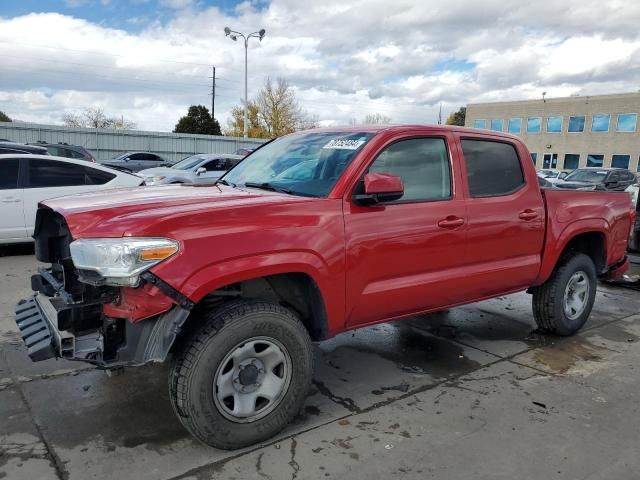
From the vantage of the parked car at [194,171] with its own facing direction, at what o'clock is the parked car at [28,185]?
the parked car at [28,185] is roughly at 11 o'clock from the parked car at [194,171].

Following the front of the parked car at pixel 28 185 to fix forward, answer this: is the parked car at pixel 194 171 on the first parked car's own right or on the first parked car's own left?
on the first parked car's own right

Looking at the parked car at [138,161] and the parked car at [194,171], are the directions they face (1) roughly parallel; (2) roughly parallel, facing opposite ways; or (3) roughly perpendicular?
roughly parallel

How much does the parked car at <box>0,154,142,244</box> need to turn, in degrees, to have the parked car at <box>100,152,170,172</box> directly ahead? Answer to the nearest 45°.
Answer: approximately 90° to its right

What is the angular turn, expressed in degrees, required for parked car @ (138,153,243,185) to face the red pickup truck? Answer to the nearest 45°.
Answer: approximately 45° to its left

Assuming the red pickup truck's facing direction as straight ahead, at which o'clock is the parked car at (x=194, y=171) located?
The parked car is roughly at 4 o'clock from the red pickup truck.

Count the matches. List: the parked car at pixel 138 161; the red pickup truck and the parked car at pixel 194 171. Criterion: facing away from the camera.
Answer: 0

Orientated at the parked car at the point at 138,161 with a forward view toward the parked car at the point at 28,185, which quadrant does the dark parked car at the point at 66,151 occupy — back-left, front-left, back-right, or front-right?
front-right

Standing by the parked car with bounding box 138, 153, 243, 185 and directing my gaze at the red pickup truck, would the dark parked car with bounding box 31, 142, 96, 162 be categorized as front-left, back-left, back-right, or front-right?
back-right

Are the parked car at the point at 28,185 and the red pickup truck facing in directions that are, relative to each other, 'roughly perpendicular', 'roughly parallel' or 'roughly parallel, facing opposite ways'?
roughly parallel

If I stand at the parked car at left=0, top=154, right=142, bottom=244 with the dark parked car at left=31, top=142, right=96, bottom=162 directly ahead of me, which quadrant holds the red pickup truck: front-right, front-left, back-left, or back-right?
back-right

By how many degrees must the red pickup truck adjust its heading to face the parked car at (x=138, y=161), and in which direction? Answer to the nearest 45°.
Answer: approximately 135° to its right

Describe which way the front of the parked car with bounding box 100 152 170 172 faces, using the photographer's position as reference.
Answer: facing the viewer and to the left of the viewer

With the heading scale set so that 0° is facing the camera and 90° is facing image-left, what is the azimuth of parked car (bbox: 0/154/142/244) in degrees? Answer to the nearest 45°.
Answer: approximately 90°

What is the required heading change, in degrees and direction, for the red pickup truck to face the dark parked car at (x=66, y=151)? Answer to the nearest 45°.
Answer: approximately 90° to its right

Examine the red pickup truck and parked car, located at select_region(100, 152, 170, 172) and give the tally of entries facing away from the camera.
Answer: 0

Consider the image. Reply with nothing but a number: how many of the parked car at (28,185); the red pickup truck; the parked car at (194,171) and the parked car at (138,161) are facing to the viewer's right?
0

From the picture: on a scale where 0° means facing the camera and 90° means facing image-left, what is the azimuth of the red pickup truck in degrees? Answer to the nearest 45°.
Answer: approximately 45°
